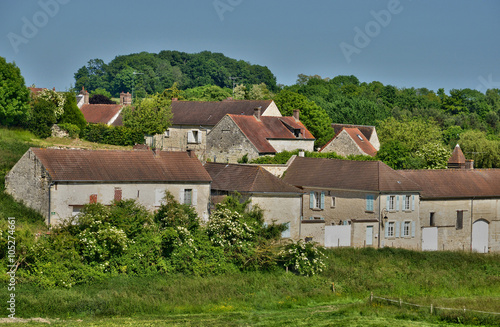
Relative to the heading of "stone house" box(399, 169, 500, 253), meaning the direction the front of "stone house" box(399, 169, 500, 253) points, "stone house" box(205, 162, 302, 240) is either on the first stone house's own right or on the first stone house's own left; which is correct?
on the first stone house's own right

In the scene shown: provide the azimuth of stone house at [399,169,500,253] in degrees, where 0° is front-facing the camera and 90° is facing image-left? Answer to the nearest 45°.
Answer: approximately 0°

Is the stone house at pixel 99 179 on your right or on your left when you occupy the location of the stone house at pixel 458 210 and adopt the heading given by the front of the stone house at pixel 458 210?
on your right

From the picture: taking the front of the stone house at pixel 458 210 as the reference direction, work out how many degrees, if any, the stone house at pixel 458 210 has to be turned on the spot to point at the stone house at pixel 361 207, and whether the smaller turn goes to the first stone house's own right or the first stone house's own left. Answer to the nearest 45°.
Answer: approximately 45° to the first stone house's own right
